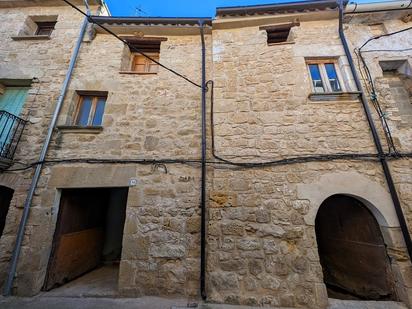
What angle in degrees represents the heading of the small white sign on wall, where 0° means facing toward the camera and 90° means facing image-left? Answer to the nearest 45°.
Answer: approximately 0°

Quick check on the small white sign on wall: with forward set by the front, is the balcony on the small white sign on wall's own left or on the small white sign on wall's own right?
on the small white sign on wall's own right

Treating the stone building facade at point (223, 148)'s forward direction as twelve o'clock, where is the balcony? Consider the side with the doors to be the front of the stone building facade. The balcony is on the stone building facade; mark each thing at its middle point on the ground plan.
The balcony is roughly at 3 o'clock from the stone building facade.

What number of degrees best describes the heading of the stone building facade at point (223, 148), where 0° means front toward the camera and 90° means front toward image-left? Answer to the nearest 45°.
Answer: approximately 0°
